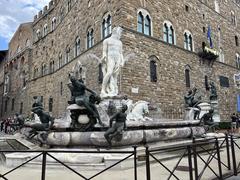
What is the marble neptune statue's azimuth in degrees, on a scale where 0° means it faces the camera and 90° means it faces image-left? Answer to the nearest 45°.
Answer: approximately 0°

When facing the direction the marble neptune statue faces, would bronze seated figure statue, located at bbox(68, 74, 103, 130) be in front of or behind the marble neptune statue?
in front

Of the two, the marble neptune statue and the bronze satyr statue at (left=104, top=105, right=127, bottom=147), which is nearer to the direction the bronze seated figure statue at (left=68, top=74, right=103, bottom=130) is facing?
the bronze satyr statue
